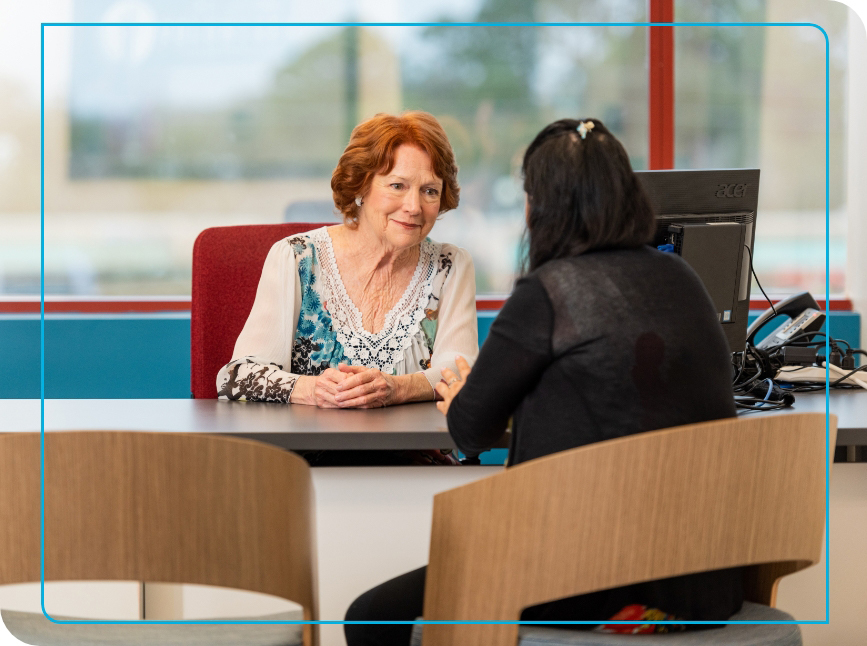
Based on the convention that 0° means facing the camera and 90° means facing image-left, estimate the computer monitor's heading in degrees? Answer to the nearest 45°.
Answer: approximately 180°

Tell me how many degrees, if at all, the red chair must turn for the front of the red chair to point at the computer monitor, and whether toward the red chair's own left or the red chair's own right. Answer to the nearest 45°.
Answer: approximately 45° to the red chair's own left

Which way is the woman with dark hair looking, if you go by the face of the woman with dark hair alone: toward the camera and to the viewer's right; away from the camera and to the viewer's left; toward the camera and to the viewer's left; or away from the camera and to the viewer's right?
away from the camera and to the viewer's left

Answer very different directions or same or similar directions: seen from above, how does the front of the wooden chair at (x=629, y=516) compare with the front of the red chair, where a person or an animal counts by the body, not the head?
very different directions

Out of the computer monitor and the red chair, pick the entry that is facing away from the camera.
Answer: the computer monitor

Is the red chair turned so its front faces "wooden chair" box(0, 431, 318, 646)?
yes

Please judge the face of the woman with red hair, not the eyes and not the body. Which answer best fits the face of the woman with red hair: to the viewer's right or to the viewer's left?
to the viewer's right

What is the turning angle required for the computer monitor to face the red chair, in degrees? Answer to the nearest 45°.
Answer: approximately 90° to its left

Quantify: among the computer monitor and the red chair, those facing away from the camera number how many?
1

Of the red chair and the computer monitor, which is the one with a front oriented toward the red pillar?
the computer monitor
